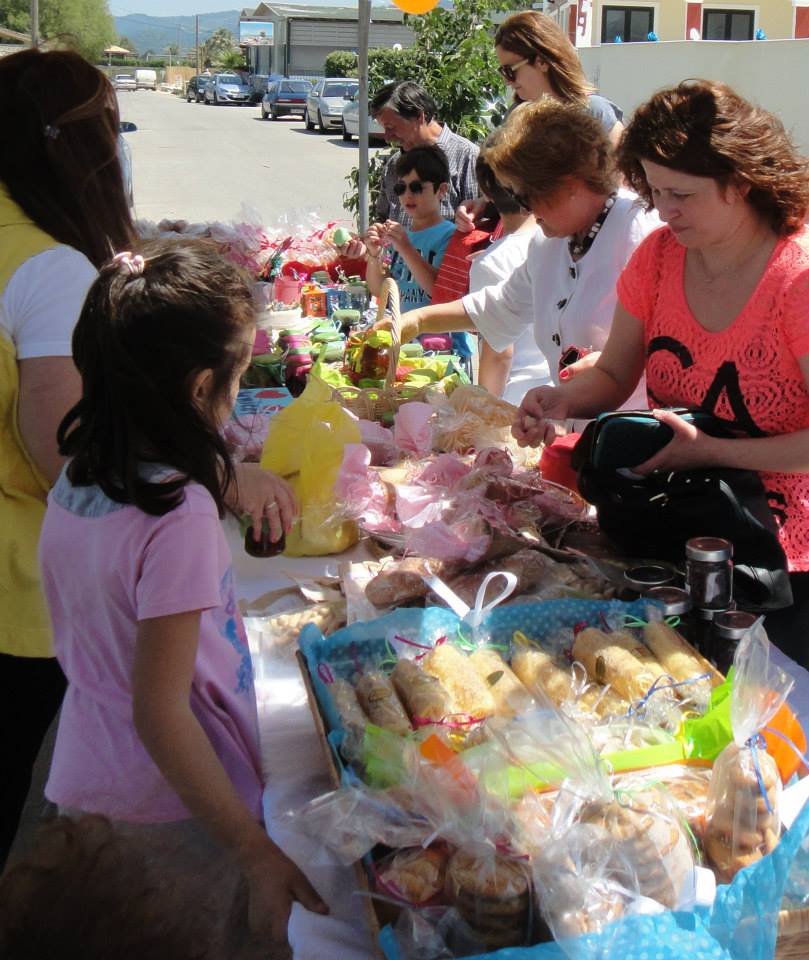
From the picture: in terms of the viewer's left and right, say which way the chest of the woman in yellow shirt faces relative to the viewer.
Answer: facing away from the viewer and to the right of the viewer

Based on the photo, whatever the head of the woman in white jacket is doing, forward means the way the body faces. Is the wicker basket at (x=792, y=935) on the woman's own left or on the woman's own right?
on the woman's own left

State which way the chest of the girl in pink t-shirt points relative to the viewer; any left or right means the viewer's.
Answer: facing away from the viewer and to the right of the viewer

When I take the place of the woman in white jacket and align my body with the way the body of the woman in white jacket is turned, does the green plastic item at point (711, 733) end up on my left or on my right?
on my left

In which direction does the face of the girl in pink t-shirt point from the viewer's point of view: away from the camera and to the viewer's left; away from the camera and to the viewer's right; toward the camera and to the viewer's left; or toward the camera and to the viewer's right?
away from the camera and to the viewer's right

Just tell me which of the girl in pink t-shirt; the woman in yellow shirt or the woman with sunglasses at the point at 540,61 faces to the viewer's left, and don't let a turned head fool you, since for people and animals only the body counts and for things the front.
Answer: the woman with sunglasses

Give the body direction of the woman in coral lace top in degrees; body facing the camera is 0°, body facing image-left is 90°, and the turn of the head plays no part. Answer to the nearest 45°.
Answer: approximately 45°

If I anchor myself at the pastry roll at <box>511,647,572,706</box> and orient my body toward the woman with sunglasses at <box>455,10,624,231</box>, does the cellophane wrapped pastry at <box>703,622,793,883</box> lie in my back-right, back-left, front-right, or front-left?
back-right

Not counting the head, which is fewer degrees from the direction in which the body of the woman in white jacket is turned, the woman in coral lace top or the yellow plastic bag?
the yellow plastic bag

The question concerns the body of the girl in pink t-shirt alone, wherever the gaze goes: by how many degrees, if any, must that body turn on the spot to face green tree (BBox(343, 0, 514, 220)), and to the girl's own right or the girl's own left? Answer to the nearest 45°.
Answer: approximately 45° to the girl's own left

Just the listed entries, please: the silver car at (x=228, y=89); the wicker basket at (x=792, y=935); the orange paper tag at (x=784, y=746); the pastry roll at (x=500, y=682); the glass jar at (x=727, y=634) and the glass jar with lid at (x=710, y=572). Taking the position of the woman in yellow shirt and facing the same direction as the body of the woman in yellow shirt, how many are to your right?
5
